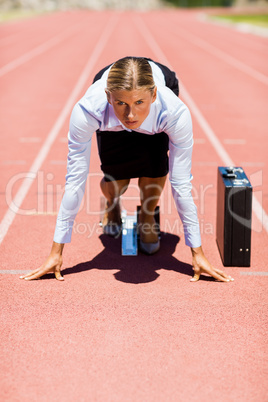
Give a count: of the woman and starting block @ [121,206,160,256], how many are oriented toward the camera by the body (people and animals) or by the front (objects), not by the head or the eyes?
2

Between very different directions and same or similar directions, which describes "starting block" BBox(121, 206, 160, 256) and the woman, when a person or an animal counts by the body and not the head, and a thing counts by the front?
same or similar directions

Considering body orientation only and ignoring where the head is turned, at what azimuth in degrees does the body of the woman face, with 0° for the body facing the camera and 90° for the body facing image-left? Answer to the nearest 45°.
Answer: approximately 0°

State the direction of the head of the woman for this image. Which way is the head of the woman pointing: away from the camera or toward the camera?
toward the camera

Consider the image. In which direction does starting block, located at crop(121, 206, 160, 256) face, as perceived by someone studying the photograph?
facing the viewer
